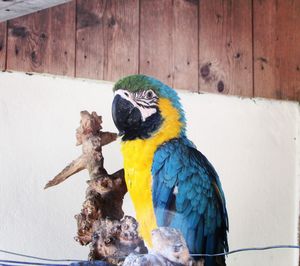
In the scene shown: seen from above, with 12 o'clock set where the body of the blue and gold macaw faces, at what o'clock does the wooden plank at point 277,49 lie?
The wooden plank is roughly at 6 o'clock from the blue and gold macaw.

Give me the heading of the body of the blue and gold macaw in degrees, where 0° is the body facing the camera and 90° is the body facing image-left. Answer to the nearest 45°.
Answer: approximately 45°
